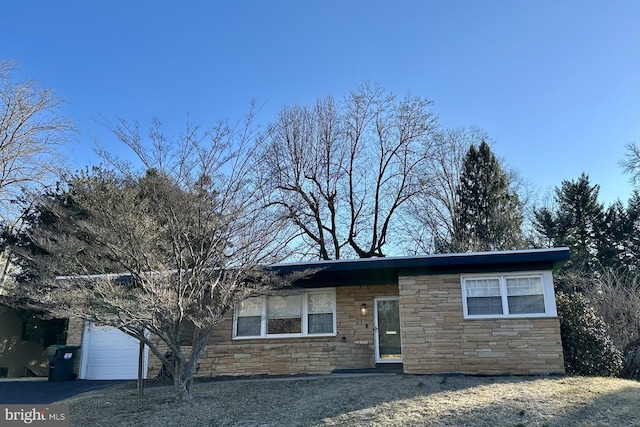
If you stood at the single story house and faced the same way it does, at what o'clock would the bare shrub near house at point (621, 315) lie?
The bare shrub near house is roughly at 8 o'clock from the single story house.

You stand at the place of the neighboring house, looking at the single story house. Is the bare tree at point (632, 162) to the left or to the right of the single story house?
left

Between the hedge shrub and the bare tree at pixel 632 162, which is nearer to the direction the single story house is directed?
the hedge shrub

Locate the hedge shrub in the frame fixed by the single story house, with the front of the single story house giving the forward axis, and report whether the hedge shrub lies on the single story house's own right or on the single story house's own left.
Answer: on the single story house's own left

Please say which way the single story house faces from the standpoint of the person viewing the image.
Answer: facing the viewer

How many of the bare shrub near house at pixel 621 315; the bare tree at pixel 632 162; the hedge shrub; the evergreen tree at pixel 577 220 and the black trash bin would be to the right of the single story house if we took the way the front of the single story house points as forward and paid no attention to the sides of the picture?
1

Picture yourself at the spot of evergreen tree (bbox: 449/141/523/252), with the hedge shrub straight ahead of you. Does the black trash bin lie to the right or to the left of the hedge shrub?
right

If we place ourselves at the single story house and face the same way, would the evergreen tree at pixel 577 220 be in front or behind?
behind

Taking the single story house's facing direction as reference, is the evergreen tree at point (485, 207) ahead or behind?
behind

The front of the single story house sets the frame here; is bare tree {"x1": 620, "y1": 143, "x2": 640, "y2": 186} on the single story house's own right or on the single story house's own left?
on the single story house's own left

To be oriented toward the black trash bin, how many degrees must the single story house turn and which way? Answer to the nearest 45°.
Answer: approximately 90° to its right
